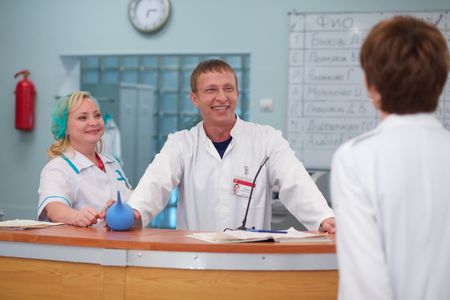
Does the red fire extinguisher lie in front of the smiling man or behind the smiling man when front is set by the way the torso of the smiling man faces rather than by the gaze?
behind

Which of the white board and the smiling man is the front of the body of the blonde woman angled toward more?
the smiling man

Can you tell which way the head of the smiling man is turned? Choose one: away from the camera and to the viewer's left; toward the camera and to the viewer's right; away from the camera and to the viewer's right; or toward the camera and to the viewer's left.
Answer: toward the camera and to the viewer's right

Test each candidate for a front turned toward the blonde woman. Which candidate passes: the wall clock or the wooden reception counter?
the wall clock

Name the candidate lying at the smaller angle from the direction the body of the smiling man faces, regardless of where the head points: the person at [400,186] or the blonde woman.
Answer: the person

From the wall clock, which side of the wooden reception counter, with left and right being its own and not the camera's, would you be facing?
back

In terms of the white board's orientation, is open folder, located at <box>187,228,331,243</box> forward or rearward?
forward

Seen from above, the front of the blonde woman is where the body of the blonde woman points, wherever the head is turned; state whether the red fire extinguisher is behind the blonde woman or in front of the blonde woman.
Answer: behind

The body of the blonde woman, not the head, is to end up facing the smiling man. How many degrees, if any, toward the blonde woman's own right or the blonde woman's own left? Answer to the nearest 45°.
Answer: approximately 45° to the blonde woman's own left

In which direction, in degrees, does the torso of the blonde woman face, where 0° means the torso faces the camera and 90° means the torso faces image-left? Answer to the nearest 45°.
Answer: approximately 315°
